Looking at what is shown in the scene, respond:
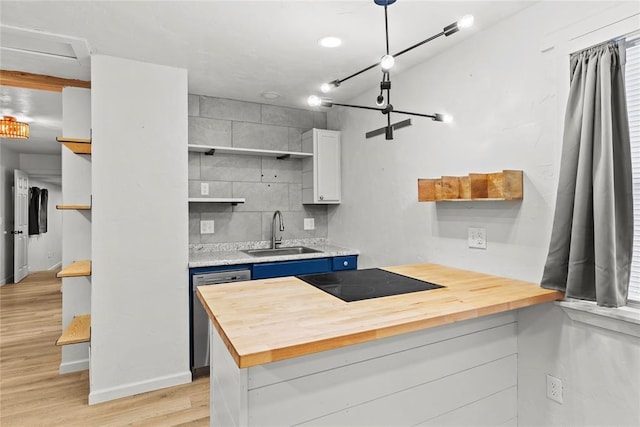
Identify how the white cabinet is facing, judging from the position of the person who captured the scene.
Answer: facing the viewer and to the right of the viewer

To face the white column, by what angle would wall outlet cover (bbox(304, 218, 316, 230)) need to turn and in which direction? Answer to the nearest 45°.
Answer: approximately 45° to its right

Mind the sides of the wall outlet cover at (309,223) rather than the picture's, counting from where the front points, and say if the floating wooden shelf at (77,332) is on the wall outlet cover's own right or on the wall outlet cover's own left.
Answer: on the wall outlet cover's own right

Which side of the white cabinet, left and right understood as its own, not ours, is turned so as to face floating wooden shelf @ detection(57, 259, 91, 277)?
right

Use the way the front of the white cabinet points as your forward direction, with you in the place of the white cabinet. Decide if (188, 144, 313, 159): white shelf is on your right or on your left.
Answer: on your right

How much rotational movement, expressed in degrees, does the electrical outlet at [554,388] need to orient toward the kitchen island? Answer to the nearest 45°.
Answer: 0° — it already faces it

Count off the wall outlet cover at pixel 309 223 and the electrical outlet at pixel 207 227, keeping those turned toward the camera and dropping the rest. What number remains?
2

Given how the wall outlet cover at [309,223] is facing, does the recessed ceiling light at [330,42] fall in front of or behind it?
in front

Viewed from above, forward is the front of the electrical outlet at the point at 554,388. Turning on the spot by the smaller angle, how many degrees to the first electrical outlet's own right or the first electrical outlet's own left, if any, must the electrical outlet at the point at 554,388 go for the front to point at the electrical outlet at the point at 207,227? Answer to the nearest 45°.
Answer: approximately 45° to the first electrical outlet's own right

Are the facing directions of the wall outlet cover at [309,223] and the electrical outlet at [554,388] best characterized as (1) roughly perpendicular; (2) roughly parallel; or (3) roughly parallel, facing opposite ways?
roughly perpendicular
